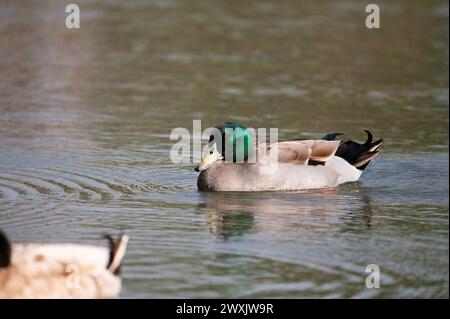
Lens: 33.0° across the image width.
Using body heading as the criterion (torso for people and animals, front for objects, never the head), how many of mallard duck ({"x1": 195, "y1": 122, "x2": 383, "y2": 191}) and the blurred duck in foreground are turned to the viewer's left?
2

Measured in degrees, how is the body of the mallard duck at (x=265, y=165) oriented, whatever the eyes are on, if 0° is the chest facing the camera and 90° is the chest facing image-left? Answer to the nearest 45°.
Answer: approximately 90°

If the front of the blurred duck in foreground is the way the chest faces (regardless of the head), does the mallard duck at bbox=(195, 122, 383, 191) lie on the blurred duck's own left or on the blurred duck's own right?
on the blurred duck's own right

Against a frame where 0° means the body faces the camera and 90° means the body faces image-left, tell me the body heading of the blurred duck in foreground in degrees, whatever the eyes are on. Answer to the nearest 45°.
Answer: approximately 90°

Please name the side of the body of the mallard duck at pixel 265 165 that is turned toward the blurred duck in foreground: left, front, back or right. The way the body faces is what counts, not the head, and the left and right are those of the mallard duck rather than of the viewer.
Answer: left
